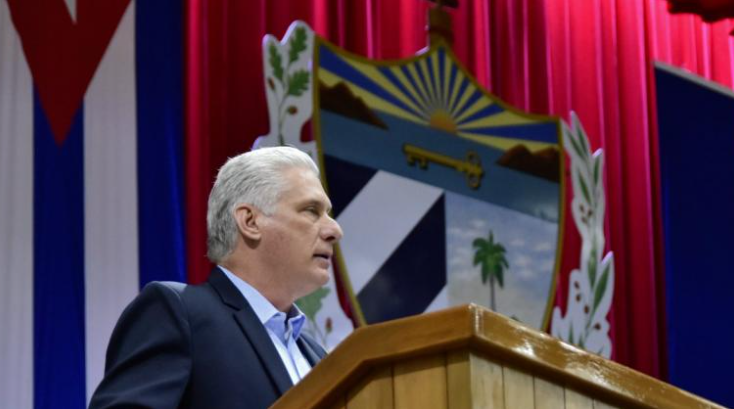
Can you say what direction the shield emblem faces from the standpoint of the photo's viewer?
facing the viewer and to the right of the viewer

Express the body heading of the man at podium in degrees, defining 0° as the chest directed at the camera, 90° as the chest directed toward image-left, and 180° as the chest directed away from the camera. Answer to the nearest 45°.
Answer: approximately 315°

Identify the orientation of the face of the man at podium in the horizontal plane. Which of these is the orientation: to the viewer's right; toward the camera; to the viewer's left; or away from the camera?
to the viewer's right

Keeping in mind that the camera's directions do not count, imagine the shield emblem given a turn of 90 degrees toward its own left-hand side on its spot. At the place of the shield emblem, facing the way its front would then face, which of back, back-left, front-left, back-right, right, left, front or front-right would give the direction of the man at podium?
back-right

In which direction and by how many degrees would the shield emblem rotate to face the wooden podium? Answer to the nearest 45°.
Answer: approximately 45° to its right

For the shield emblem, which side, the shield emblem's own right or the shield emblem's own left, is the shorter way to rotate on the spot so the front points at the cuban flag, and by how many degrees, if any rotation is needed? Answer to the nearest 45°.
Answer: approximately 90° to the shield emblem's own right

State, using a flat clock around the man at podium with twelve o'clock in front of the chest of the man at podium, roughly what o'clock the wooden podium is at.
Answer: The wooden podium is roughly at 1 o'clock from the man at podium.
